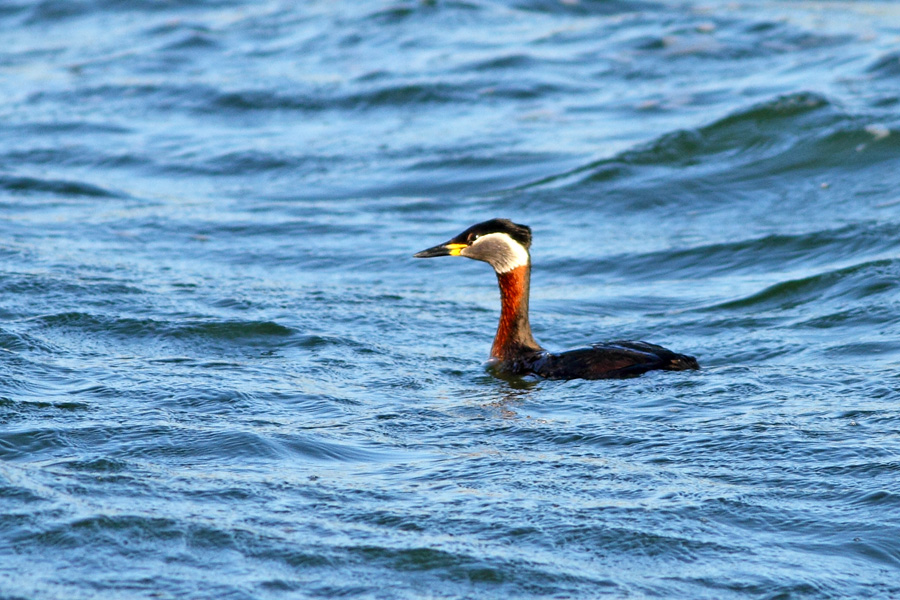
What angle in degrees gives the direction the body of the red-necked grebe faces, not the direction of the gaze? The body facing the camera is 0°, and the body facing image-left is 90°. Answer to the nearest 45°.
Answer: approximately 90°
